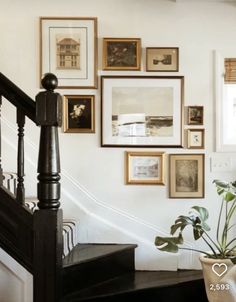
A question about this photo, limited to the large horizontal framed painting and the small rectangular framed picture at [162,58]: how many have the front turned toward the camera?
2

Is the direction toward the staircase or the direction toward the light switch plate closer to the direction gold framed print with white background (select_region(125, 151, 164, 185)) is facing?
the staircase

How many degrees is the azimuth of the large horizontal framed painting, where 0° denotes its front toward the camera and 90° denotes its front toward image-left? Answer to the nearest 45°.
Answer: approximately 0°

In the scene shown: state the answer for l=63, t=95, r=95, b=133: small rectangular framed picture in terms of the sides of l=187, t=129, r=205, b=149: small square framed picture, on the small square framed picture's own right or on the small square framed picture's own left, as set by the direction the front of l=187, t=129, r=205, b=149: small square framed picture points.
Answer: on the small square framed picture's own right
